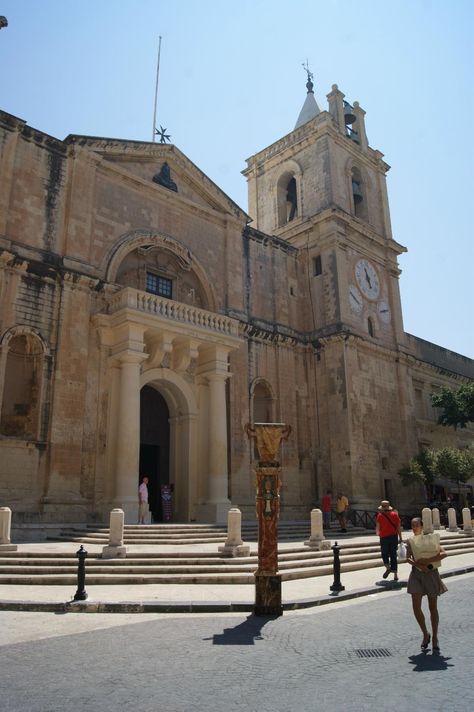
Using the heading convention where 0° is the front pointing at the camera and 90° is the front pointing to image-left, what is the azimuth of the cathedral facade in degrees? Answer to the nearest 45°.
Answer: approximately 315°

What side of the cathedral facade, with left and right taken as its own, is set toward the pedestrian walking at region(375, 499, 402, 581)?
front

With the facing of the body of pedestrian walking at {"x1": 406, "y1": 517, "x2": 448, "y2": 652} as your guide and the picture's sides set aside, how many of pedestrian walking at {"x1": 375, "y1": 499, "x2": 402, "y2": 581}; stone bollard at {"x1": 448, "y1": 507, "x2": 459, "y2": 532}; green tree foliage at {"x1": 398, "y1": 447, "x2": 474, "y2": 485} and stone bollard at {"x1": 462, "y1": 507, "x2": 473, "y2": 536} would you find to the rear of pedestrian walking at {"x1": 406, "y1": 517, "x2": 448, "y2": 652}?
4

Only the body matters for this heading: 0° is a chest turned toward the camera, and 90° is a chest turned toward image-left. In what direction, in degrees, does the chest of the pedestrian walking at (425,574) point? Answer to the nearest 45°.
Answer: approximately 0°

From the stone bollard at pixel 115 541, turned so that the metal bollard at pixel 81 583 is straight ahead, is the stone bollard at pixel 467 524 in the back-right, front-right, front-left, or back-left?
back-left

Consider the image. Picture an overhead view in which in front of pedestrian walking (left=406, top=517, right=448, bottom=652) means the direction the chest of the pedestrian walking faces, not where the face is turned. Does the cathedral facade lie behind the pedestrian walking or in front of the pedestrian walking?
behind

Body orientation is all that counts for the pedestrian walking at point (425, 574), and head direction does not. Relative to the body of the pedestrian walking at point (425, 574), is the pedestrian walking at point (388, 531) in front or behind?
behind

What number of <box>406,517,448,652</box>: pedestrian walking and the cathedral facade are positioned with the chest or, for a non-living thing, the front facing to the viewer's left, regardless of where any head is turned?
0

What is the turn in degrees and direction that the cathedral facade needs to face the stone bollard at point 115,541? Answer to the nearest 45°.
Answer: approximately 45° to its right

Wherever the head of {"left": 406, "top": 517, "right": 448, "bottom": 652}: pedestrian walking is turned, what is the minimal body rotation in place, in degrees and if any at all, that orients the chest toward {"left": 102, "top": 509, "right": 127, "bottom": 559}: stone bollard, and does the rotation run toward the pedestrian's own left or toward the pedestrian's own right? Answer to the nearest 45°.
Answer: approximately 135° to the pedestrian's own right

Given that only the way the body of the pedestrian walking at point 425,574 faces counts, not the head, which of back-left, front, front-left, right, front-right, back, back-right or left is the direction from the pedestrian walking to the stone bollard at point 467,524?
back

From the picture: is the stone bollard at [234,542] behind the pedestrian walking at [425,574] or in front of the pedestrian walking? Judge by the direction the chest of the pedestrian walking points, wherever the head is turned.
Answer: behind

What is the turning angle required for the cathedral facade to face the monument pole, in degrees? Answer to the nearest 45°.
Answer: approximately 45° to its right

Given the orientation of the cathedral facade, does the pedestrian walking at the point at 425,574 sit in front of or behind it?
in front

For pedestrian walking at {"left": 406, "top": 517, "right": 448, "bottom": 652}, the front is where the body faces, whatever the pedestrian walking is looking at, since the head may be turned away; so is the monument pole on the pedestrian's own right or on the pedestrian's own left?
on the pedestrian's own right

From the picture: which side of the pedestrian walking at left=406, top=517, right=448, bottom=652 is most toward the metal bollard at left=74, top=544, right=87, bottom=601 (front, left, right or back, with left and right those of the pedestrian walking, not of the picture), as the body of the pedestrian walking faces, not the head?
right
